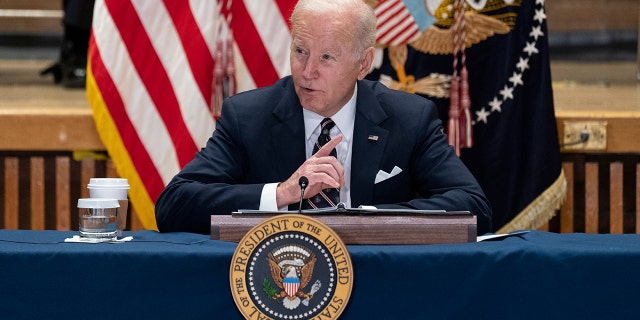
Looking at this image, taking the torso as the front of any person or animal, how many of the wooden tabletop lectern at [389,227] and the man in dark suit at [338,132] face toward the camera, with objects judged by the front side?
2

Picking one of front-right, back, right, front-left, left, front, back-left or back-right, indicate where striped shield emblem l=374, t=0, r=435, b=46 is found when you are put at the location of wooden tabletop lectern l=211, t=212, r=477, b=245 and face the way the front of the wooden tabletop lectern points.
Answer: back

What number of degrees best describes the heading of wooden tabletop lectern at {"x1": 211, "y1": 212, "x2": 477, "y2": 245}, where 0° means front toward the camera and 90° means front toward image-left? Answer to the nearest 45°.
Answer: approximately 0°

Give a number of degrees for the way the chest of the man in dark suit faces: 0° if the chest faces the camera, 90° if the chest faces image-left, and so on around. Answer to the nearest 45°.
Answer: approximately 0°

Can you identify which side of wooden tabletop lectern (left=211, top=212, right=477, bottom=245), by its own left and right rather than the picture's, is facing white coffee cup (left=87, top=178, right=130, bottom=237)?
right

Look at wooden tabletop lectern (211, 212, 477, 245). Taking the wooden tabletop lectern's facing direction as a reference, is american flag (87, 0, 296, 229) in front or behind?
behind

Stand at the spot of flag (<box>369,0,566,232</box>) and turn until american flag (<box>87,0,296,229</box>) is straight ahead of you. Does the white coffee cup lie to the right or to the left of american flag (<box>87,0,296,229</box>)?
left

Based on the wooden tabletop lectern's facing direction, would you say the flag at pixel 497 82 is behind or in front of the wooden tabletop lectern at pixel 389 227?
behind

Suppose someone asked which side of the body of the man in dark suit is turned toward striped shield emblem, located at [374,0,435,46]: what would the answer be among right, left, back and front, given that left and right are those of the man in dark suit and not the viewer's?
back

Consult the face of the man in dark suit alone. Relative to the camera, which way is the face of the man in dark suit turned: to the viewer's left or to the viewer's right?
to the viewer's left
